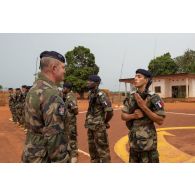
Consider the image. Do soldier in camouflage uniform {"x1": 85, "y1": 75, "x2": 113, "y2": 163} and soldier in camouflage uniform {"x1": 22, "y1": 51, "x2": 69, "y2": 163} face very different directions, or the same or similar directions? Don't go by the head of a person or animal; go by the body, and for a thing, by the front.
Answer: very different directions

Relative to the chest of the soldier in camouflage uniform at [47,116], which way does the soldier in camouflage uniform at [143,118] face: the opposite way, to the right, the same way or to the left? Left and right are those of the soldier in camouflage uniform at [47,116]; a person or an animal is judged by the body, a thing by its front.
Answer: the opposite way

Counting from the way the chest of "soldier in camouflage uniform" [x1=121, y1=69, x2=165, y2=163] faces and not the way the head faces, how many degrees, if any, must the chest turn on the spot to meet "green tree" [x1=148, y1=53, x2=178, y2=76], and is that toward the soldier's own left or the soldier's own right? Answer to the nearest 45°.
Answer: approximately 135° to the soldier's own right

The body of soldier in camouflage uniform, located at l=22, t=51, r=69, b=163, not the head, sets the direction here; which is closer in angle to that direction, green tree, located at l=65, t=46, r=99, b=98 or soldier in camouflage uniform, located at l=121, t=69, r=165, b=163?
the soldier in camouflage uniform

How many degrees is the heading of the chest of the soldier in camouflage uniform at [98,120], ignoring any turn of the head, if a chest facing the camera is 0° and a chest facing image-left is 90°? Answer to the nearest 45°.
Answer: approximately 45°

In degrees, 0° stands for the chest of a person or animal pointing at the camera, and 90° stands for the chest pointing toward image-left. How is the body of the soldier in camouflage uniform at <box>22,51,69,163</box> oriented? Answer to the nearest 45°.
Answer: approximately 225°
